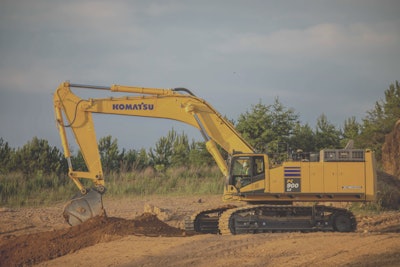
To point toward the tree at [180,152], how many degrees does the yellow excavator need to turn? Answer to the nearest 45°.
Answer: approximately 90° to its right

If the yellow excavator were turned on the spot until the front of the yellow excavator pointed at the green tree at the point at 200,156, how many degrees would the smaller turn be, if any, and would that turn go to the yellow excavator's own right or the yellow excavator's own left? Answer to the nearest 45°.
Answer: approximately 90° to the yellow excavator's own right

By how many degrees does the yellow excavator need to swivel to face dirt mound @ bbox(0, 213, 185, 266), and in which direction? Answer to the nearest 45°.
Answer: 0° — it already faces it

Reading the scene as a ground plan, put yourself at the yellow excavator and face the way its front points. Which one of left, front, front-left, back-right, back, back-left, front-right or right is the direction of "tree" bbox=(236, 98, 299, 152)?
right

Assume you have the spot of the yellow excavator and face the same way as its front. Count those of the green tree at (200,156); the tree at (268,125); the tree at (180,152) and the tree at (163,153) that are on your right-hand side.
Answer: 4

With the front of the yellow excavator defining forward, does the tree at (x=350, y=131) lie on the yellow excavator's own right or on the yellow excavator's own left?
on the yellow excavator's own right

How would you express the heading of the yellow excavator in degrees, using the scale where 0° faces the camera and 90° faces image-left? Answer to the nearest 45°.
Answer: approximately 90°

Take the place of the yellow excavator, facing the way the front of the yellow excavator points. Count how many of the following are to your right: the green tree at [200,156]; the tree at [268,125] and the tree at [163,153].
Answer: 3

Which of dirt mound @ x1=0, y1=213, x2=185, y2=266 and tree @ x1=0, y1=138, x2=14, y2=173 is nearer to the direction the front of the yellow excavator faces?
the dirt mound

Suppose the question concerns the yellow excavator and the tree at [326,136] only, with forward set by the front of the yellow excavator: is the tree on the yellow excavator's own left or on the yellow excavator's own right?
on the yellow excavator's own right

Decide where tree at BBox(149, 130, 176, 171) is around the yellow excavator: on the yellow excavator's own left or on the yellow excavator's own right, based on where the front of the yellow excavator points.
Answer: on the yellow excavator's own right

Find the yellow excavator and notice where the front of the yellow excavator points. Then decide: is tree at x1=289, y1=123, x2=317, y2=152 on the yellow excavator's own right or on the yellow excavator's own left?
on the yellow excavator's own right

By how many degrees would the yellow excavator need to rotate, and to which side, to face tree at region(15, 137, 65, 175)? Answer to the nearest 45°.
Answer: approximately 45° to its right
